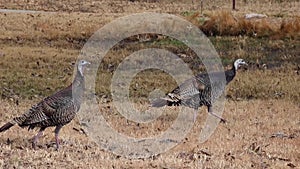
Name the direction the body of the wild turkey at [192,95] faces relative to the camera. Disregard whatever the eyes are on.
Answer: to the viewer's right

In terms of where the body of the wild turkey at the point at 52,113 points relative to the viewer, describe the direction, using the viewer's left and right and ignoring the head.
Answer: facing to the right of the viewer
